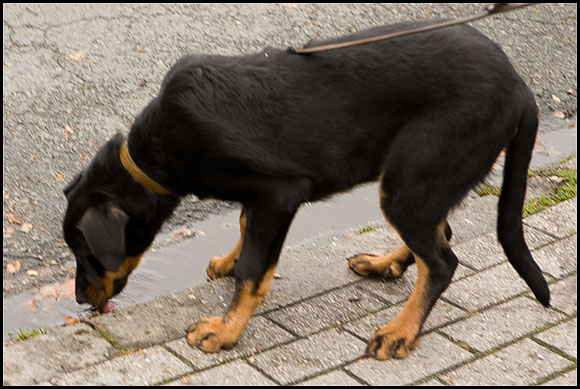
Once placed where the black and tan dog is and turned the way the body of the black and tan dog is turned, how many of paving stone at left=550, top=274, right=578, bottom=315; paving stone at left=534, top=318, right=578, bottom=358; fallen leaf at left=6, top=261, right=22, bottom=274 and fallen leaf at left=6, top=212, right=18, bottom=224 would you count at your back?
2

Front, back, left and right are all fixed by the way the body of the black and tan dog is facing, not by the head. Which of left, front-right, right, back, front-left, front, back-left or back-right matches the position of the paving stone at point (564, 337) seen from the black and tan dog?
back

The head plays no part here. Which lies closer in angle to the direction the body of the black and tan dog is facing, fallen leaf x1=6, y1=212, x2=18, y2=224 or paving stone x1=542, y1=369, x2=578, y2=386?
the fallen leaf

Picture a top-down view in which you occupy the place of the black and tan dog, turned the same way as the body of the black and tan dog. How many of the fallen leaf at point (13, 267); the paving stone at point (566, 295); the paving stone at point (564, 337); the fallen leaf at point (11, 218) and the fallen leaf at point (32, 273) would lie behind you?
2

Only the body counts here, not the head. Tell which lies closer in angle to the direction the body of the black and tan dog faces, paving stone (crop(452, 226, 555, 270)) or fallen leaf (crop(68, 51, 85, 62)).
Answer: the fallen leaf

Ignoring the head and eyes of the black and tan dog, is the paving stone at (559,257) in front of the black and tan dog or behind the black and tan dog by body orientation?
behind

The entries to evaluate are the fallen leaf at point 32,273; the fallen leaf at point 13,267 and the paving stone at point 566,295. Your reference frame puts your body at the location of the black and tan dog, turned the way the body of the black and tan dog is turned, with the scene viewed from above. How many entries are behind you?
1

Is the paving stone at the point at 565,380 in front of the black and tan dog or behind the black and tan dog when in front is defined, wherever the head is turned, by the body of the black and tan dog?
behind

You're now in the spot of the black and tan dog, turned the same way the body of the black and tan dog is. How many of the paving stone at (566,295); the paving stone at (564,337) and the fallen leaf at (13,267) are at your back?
2

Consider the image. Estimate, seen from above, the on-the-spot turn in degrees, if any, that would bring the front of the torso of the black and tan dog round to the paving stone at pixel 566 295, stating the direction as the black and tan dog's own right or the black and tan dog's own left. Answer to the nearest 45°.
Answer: approximately 180°

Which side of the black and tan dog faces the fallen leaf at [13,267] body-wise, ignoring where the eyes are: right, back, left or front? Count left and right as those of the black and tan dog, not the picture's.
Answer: front

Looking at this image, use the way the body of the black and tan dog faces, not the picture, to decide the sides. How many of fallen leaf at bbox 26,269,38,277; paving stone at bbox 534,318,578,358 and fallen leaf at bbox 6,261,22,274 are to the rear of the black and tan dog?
1

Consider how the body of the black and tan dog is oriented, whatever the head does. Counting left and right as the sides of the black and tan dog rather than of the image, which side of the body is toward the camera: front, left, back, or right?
left

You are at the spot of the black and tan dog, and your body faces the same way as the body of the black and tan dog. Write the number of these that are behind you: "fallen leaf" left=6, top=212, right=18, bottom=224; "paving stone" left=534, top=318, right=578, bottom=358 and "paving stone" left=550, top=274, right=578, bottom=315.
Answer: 2

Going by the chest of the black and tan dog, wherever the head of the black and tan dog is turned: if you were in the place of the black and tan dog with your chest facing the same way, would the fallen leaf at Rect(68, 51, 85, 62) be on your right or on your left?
on your right

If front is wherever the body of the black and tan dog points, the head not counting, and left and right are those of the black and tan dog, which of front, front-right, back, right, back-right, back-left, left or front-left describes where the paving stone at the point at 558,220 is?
back-right
